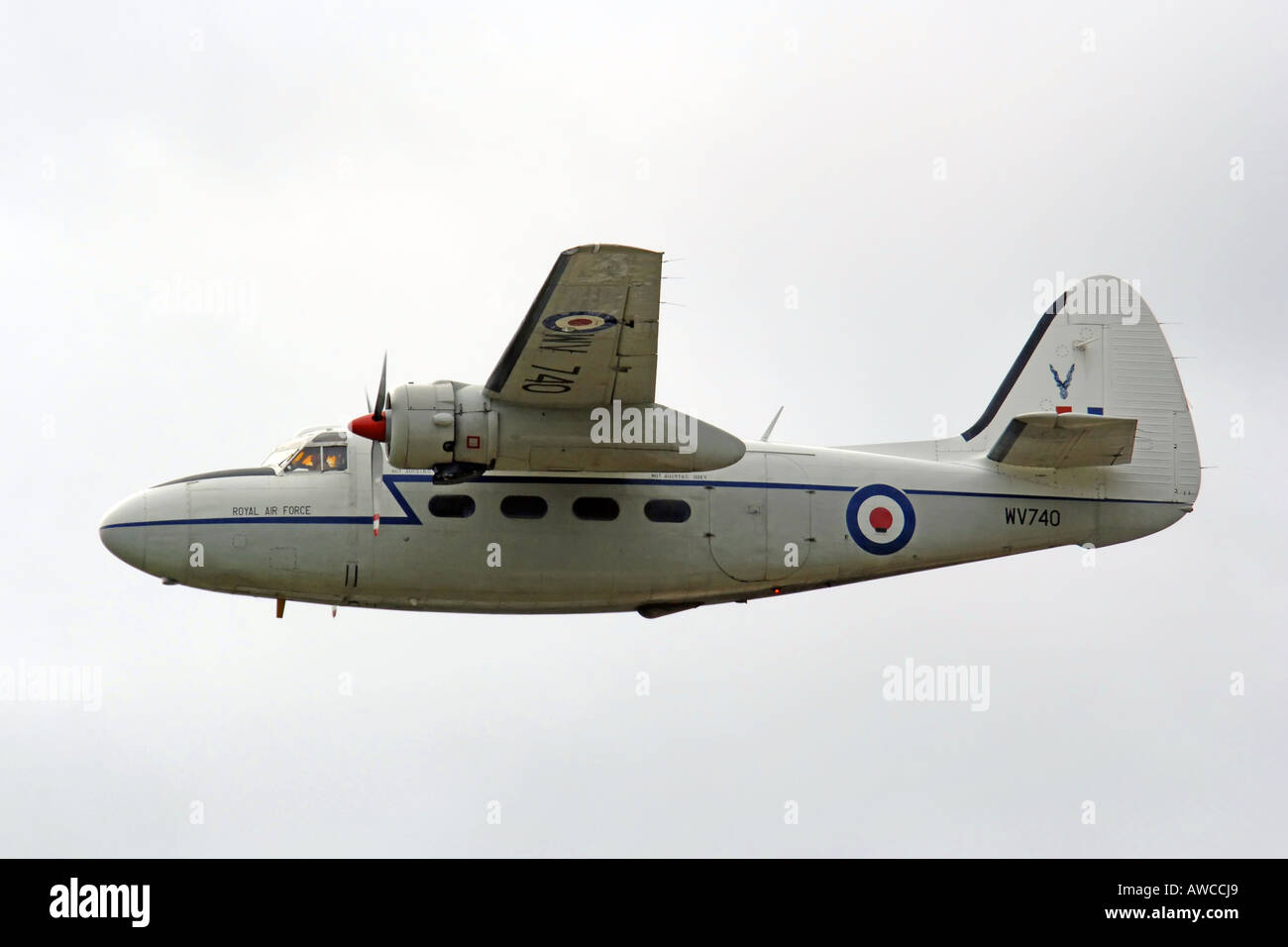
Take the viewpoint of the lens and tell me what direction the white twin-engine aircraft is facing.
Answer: facing to the left of the viewer
